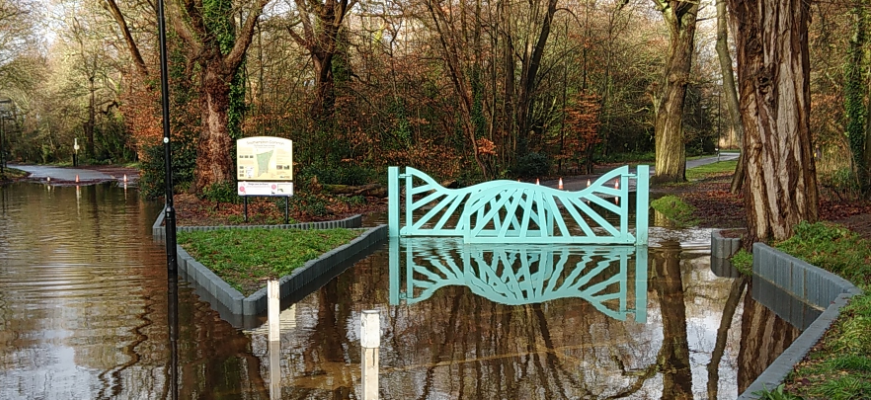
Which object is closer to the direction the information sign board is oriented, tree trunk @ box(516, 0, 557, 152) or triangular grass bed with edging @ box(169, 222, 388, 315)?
the triangular grass bed with edging

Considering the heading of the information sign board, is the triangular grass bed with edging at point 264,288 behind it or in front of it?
in front

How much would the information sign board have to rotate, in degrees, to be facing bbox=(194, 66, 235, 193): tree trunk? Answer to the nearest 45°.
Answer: approximately 180°

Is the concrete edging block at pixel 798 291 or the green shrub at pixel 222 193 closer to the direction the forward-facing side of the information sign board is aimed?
the concrete edging block

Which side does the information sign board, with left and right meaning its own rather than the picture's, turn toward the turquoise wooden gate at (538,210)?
left

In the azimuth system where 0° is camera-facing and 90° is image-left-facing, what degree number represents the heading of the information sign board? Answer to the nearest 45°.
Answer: approximately 0°

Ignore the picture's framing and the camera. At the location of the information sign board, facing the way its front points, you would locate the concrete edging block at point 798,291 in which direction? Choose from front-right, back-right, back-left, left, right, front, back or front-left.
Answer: front-left

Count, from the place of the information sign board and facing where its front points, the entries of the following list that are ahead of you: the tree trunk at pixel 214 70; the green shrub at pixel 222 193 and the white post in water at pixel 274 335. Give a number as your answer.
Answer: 1

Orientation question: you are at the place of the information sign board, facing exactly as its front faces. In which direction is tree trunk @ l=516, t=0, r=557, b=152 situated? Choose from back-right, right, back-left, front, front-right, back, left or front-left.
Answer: back-left

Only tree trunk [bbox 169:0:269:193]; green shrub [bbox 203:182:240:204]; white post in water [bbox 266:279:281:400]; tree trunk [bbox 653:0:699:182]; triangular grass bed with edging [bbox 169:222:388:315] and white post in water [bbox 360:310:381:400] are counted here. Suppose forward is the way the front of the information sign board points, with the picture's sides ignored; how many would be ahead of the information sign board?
3

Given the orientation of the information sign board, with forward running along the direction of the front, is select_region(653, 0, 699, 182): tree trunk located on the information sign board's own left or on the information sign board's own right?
on the information sign board's own left

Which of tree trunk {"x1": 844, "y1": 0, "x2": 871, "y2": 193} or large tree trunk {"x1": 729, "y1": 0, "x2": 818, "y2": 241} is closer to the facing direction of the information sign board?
the large tree trunk

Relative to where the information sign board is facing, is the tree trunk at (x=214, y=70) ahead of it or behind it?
behind
